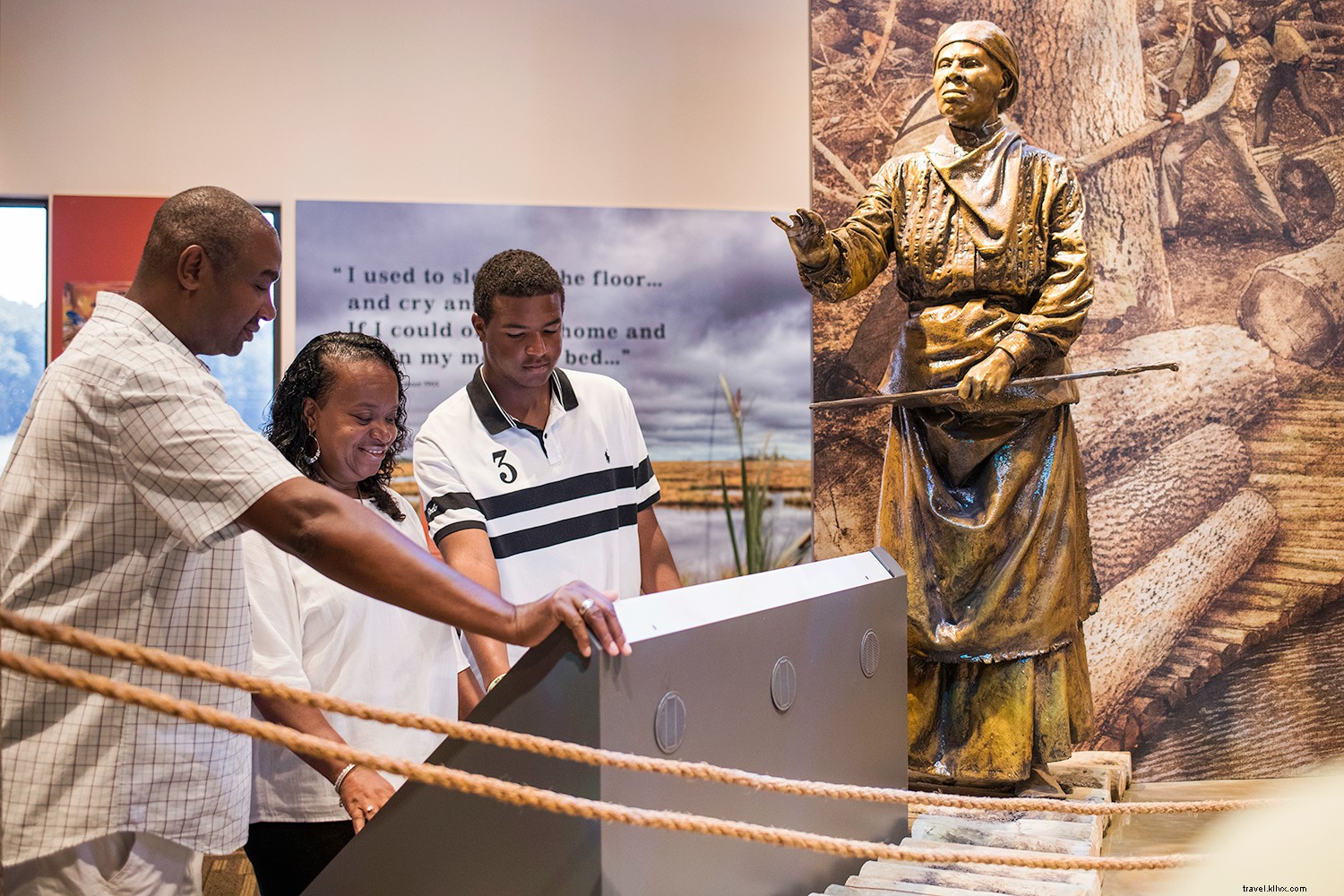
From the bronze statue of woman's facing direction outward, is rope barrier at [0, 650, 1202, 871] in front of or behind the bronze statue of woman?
in front

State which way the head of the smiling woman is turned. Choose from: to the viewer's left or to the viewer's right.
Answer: to the viewer's right

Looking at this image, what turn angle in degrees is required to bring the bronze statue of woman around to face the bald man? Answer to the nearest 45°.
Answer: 0° — it already faces them

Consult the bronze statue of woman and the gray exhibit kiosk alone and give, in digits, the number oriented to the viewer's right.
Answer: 0

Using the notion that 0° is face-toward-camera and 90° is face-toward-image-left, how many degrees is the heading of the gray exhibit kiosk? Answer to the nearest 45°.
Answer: approximately 135°

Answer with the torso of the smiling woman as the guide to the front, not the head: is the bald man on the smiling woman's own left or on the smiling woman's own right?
on the smiling woman's own right

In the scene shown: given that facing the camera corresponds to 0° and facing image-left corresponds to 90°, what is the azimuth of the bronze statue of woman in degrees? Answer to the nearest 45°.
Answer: approximately 45°

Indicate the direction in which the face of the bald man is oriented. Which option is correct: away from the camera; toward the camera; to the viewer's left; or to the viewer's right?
to the viewer's right

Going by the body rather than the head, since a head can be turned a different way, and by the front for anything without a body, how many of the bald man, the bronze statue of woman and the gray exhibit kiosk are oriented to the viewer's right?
1

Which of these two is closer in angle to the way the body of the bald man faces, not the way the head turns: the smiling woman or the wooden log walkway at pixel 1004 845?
the wooden log walkway

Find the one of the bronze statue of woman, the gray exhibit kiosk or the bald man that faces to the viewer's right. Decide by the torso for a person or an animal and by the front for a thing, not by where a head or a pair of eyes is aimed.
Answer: the bald man

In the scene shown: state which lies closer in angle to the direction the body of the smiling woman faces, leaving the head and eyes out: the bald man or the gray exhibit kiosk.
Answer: the gray exhibit kiosk

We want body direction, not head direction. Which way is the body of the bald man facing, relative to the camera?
to the viewer's right
